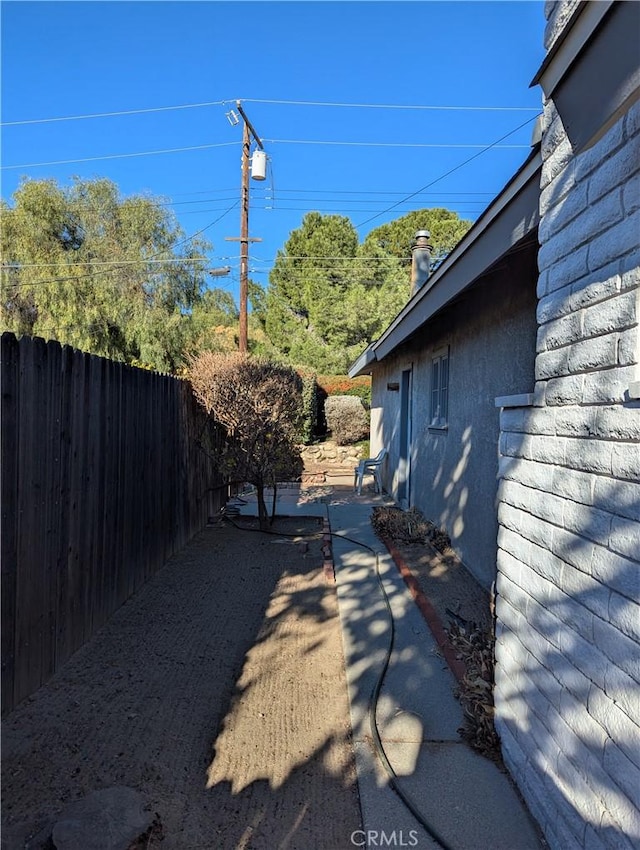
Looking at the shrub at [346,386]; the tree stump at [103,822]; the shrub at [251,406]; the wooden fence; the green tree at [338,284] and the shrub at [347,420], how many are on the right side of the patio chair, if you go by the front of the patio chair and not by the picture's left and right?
3

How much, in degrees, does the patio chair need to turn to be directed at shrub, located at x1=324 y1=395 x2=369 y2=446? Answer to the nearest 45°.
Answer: approximately 90° to its right

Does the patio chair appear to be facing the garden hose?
no

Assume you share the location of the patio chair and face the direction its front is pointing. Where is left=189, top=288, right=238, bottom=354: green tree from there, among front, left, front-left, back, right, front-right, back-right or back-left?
front-right

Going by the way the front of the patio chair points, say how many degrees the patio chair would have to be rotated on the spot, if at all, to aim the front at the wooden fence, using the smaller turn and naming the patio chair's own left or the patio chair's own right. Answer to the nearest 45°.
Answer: approximately 90° to the patio chair's own left

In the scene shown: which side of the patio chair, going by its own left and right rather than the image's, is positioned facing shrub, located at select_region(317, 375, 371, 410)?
right

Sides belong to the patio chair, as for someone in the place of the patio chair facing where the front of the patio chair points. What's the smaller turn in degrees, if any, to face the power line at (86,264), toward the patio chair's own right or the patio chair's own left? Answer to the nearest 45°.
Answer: approximately 45° to the patio chair's own right

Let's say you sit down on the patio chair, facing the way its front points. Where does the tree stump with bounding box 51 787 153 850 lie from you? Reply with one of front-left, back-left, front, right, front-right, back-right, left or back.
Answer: left

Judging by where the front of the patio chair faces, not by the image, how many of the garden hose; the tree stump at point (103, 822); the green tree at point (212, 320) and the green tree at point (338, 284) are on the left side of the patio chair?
2

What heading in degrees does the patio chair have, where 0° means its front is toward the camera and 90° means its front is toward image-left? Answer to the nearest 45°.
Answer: approximately 90°

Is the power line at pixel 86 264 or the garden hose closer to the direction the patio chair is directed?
the power line

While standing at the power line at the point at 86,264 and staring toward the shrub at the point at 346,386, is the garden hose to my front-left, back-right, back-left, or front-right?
front-right

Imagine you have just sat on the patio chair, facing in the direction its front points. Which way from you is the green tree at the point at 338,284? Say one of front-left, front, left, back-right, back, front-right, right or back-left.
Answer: right

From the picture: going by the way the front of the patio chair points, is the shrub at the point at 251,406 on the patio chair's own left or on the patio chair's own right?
on the patio chair's own left
